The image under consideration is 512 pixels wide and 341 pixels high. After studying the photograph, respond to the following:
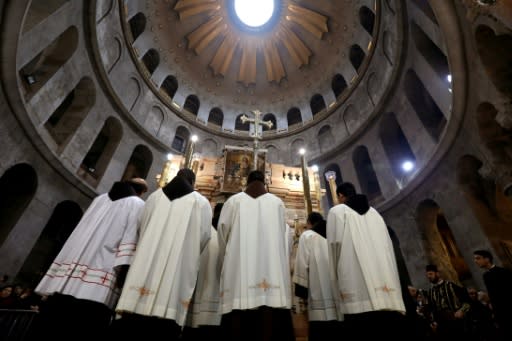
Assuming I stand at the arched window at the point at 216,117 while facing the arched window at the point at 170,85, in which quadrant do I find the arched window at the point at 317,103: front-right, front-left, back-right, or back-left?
back-left

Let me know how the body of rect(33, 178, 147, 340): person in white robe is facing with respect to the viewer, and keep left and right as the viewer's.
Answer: facing away from the viewer and to the right of the viewer

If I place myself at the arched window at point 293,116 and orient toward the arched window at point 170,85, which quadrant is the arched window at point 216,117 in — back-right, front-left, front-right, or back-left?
front-right
